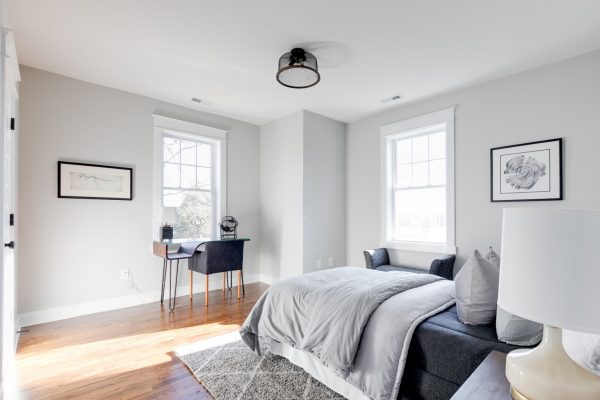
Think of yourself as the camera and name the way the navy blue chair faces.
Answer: facing away from the viewer and to the left of the viewer

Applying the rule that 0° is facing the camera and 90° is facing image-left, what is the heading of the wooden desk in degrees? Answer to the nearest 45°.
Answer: approximately 315°

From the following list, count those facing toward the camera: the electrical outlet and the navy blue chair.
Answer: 1

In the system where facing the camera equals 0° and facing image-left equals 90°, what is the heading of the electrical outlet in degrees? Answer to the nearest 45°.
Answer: approximately 0°

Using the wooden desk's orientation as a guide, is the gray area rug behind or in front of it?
in front

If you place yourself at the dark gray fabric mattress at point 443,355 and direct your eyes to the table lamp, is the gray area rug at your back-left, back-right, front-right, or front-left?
back-right

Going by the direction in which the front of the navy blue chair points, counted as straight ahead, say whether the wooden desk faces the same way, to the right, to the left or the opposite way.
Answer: the opposite way
